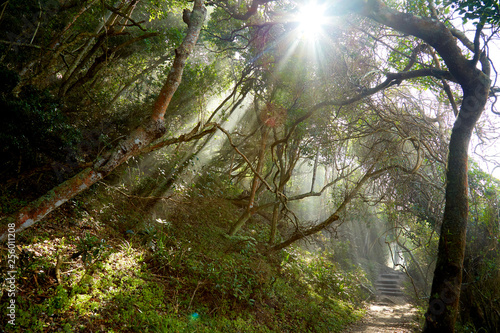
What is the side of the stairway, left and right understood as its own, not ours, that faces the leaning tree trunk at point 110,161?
front

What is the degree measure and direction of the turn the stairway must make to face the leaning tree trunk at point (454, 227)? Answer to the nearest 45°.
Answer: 0° — it already faces it

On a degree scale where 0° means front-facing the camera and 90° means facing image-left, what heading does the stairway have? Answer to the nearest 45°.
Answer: approximately 0°
